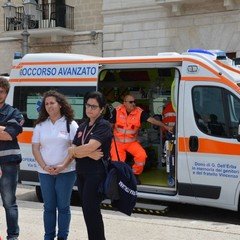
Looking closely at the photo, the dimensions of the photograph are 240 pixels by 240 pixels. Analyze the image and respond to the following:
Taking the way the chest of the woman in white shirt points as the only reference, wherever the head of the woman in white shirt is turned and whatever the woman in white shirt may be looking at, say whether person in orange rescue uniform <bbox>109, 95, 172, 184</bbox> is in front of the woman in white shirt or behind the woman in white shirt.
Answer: behind

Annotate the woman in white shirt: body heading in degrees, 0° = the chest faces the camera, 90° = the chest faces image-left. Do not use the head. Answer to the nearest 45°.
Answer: approximately 0°

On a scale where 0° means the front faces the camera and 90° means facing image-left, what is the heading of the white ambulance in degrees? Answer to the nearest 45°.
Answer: approximately 315°

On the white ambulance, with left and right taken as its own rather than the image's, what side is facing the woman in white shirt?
right
